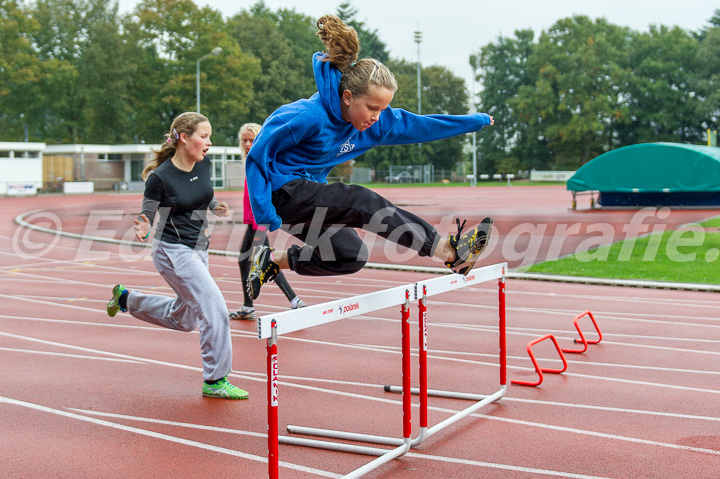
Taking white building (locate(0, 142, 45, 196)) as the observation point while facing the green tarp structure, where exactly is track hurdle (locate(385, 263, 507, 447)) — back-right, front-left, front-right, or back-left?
front-right

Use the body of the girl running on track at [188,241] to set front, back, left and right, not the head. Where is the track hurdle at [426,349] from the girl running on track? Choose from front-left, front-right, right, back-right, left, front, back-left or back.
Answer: front

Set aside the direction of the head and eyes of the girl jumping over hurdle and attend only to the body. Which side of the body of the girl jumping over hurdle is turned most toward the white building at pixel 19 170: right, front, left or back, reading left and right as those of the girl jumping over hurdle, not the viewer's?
back

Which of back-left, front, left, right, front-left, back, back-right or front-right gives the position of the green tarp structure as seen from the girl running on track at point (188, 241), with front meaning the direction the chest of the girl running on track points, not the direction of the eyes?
left

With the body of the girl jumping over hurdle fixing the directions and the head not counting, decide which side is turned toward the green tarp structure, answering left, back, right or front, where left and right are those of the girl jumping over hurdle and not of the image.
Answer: left

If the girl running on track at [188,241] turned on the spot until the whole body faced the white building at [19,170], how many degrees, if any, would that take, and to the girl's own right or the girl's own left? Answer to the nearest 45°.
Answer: approximately 135° to the girl's own left

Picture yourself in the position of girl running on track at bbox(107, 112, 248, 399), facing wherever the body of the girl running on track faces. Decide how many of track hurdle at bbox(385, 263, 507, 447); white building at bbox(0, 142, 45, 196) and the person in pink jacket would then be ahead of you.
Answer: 1

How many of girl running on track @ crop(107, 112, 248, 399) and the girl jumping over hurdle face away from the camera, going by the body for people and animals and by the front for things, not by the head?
0

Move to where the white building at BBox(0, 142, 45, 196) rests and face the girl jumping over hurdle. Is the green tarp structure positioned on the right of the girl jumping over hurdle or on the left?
left

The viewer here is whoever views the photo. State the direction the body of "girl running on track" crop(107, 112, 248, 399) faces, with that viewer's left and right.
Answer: facing the viewer and to the right of the viewer
